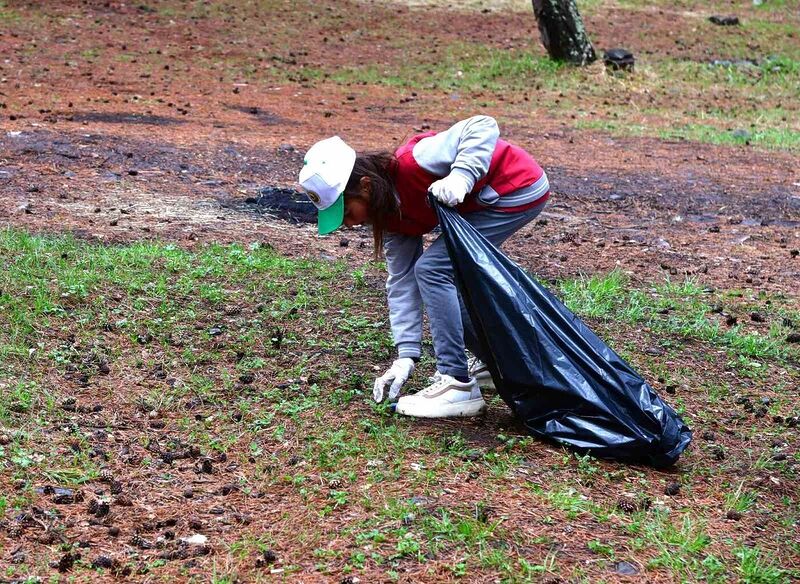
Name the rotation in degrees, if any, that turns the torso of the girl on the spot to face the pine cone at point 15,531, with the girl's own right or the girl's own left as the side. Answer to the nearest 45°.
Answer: approximately 45° to the girl's own left

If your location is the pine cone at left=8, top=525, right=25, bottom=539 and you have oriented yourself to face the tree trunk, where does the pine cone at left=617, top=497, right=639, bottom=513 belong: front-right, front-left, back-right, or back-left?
front-right

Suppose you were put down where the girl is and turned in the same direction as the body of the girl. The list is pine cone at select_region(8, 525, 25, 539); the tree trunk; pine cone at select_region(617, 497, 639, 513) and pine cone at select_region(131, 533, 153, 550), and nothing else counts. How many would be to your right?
1

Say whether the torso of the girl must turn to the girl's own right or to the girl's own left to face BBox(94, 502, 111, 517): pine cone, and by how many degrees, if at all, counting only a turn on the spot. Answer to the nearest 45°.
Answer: approximately 45° to the girl's own left

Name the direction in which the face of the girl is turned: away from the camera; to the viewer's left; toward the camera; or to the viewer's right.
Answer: to the viewer's left

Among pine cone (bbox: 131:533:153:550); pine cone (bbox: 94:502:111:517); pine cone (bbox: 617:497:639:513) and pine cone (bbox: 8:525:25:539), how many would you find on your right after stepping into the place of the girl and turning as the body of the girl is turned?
0

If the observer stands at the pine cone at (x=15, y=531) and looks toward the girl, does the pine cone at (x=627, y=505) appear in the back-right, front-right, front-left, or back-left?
front-right

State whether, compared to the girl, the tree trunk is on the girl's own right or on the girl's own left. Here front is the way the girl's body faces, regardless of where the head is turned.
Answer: on the girl's own right

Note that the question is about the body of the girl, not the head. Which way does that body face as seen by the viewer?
to the viewer's left

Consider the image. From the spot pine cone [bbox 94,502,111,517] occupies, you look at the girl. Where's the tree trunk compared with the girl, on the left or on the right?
left

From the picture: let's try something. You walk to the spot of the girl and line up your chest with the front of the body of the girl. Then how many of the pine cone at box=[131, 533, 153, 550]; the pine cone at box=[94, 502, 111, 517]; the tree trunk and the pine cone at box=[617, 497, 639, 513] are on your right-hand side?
1

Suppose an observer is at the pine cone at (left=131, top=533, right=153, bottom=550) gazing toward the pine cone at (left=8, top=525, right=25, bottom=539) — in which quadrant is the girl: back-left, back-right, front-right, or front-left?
back-right

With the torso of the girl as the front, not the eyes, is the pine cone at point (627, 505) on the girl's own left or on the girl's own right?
on the girl's own left

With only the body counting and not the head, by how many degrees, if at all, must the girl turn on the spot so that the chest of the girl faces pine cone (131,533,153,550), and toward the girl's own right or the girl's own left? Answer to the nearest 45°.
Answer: approximately 45° to the girl's own left
